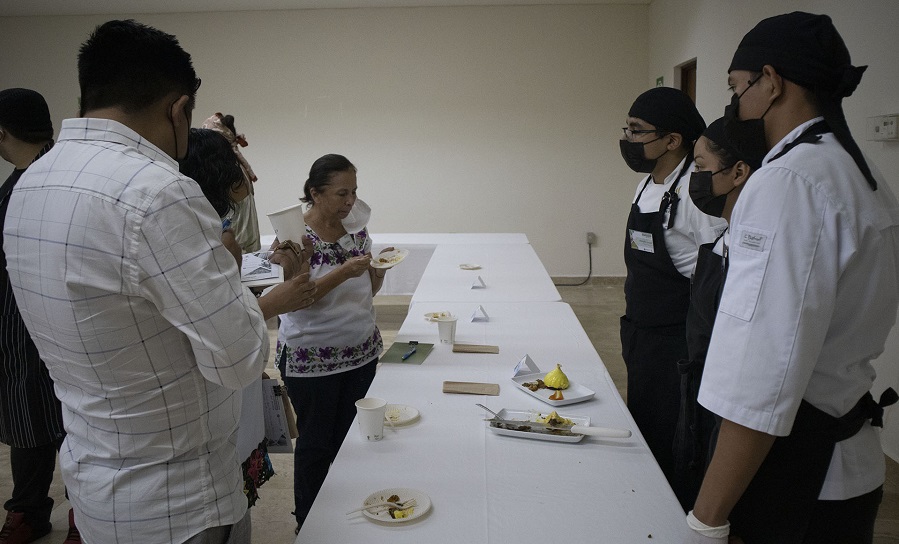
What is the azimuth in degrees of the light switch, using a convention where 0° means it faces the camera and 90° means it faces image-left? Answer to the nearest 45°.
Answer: approximately 45°

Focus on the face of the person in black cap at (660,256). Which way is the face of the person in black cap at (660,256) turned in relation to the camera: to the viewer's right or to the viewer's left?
to the viewer's left

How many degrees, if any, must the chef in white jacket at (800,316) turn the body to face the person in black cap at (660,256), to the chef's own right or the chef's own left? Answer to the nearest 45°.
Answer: approximately 90° to the chef's own right

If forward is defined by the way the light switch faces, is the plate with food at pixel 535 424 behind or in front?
in front

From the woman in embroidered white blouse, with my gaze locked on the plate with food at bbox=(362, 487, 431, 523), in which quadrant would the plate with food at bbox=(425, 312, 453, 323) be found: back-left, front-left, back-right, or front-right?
back-left

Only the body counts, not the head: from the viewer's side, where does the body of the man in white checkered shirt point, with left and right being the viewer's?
facing away from the viewer and to the right of the viewer

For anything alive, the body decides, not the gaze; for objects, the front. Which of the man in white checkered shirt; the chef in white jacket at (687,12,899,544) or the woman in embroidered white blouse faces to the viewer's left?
the chef in white jacket

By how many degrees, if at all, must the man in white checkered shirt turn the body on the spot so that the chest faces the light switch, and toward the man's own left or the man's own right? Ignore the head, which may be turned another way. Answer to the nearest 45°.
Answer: approximately 45° to the man's own right

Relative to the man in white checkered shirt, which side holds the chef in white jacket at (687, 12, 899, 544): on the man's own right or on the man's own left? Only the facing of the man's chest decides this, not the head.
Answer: on the man's own right

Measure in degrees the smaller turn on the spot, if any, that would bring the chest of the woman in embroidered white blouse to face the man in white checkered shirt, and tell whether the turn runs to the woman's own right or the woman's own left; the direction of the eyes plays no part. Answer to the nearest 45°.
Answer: approximately 45° to the woman's own right

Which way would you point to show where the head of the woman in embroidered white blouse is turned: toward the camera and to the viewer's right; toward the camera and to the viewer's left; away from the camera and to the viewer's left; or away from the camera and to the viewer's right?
toward the camera and to the viewer's right

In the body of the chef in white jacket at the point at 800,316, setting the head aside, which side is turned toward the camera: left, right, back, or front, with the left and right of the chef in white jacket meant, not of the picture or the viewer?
left

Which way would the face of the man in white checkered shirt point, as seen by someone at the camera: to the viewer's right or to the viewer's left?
to the viewer's right

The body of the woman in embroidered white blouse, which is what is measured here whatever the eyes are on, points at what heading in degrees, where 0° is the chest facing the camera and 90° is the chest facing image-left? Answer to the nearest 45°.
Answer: approximately 315°

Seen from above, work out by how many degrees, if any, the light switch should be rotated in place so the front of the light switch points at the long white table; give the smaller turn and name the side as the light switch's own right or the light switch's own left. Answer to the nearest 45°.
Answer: approximately 45° to the light switch's own left

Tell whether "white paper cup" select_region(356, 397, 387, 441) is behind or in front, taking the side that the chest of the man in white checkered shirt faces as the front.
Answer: in front

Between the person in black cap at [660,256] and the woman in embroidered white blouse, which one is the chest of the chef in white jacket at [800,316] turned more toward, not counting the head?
the woman in embroidered white blouse

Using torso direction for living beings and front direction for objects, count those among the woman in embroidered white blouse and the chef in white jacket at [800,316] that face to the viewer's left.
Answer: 1
